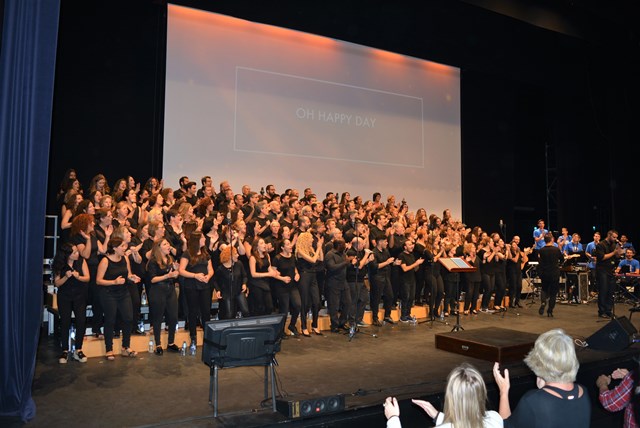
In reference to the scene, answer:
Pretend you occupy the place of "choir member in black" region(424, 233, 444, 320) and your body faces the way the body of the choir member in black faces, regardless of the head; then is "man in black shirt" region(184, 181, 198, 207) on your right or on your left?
on your right

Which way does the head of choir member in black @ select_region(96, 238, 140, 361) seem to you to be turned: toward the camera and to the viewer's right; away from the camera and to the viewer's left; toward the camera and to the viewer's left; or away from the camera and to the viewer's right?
toward the camera and to the viewer's right

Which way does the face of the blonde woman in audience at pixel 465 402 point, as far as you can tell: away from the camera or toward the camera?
away from the camera

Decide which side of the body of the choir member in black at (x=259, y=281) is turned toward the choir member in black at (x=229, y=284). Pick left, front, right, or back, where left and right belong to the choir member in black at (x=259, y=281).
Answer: right

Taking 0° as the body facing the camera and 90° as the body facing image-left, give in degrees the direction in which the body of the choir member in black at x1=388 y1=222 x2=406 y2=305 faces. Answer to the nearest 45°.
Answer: approximately 315°

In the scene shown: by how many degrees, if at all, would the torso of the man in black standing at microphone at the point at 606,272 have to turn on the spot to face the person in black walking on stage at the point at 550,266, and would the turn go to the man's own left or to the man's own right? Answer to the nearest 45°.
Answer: approximately 90° to the man's own right

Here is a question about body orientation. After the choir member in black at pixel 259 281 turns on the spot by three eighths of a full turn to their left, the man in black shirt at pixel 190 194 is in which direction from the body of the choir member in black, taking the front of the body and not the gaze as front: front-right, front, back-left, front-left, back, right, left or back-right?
front-left

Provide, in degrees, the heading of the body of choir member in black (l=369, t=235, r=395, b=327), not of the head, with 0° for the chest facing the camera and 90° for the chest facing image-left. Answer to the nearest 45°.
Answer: approximately 315°

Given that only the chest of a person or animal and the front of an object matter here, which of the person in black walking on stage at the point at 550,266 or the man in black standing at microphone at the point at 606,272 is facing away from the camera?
the person in black walking on stage at the point at 550,266

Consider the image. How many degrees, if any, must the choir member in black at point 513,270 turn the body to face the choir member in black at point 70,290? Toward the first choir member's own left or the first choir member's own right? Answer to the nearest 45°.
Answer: approximately 90° to the first choir member's own right

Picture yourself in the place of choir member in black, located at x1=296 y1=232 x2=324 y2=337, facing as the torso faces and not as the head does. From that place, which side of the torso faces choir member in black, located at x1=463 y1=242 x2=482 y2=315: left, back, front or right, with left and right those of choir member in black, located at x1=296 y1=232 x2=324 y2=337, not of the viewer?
left

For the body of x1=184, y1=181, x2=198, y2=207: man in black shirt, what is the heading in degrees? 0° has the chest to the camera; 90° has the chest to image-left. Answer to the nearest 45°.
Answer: approximately 315°

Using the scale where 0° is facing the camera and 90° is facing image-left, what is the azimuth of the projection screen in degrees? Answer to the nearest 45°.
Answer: approximately 315°

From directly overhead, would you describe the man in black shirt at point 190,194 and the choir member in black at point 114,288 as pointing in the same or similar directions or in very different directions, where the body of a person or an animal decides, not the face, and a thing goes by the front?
same or similar directions

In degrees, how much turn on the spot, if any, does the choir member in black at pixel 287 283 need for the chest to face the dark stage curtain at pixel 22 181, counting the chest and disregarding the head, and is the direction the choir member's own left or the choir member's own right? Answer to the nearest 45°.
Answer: approximately 90° to the choir member's own right

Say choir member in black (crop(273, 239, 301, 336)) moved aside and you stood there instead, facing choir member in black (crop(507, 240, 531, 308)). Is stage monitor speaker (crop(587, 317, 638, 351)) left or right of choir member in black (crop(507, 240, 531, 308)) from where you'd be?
right

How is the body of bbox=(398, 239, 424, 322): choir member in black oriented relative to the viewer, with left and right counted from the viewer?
facing the viewer and to the right of the viewer

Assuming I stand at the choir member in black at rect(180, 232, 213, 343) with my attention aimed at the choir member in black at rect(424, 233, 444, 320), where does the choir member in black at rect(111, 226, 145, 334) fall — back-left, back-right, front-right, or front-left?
back-left
